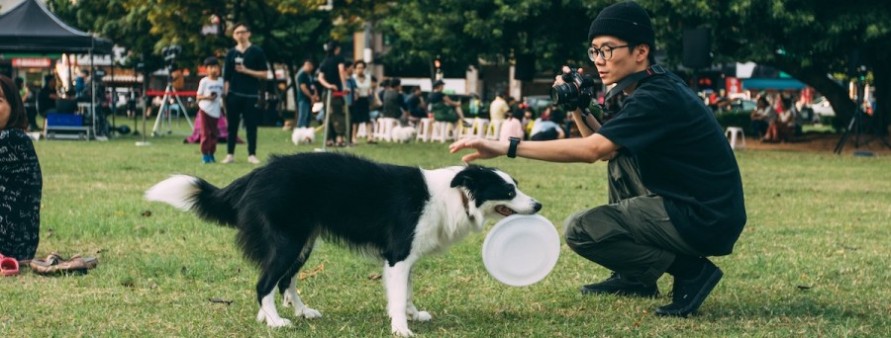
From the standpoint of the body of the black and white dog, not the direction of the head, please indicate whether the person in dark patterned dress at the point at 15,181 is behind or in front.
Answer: behind

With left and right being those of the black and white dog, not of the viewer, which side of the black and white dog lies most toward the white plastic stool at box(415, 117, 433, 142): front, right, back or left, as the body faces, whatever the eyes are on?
left

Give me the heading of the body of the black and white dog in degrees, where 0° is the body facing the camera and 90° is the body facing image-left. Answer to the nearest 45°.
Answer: approximately 270°

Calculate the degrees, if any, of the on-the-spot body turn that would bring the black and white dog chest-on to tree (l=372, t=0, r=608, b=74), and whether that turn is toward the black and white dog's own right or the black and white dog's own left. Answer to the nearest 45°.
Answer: approximately 90° to the black and white dog's own left

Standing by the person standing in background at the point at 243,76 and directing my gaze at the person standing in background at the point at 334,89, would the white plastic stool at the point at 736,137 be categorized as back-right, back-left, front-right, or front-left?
front-right

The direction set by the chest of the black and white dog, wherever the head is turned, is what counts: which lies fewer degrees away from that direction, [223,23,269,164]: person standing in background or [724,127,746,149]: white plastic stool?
the white plastic stool

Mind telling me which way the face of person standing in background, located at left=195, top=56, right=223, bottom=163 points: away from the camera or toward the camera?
toward the camera

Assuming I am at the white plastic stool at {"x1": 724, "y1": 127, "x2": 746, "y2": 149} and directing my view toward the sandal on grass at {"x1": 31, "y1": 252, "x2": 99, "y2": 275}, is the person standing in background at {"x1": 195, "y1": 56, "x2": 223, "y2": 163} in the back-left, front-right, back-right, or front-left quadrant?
front-right

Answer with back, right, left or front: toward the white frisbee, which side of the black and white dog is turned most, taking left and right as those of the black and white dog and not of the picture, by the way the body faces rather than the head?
front
